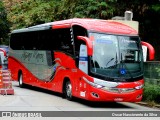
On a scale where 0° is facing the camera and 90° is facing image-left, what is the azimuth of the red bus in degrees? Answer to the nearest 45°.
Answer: approximately 315°

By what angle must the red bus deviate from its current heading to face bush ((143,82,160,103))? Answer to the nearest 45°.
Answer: approximately 90° to its left
